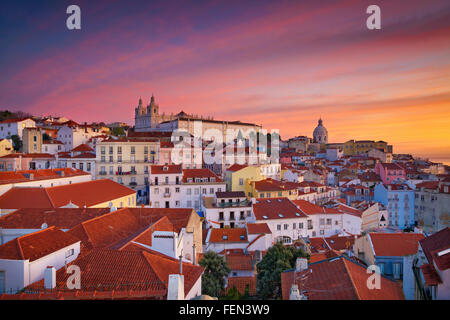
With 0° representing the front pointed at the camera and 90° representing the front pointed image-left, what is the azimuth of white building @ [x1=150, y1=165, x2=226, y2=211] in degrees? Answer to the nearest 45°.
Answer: approximately 0°

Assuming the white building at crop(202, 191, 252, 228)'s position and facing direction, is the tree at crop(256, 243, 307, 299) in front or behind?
in front

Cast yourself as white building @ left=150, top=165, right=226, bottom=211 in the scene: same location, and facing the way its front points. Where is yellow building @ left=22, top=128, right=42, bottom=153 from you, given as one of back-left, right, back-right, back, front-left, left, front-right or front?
back-right

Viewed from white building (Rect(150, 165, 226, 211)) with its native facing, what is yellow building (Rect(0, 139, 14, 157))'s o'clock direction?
The yellow building is roughly at 4 o'clock from the white building.

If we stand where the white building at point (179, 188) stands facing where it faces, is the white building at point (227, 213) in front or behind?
in front

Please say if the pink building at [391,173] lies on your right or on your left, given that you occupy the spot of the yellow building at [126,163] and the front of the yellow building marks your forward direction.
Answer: on your left

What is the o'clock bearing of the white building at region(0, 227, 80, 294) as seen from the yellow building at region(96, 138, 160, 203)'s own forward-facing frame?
The white building is roughly at 12 o'clock from the yellow building.

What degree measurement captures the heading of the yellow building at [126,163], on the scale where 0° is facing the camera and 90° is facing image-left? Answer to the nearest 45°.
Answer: approximately 0°

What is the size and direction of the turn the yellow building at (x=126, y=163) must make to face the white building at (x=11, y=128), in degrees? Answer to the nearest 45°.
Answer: approximately 135° to its right

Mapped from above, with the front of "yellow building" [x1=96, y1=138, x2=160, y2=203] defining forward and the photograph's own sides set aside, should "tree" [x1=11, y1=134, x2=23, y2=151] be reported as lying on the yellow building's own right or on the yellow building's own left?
on the yellow building's own right
